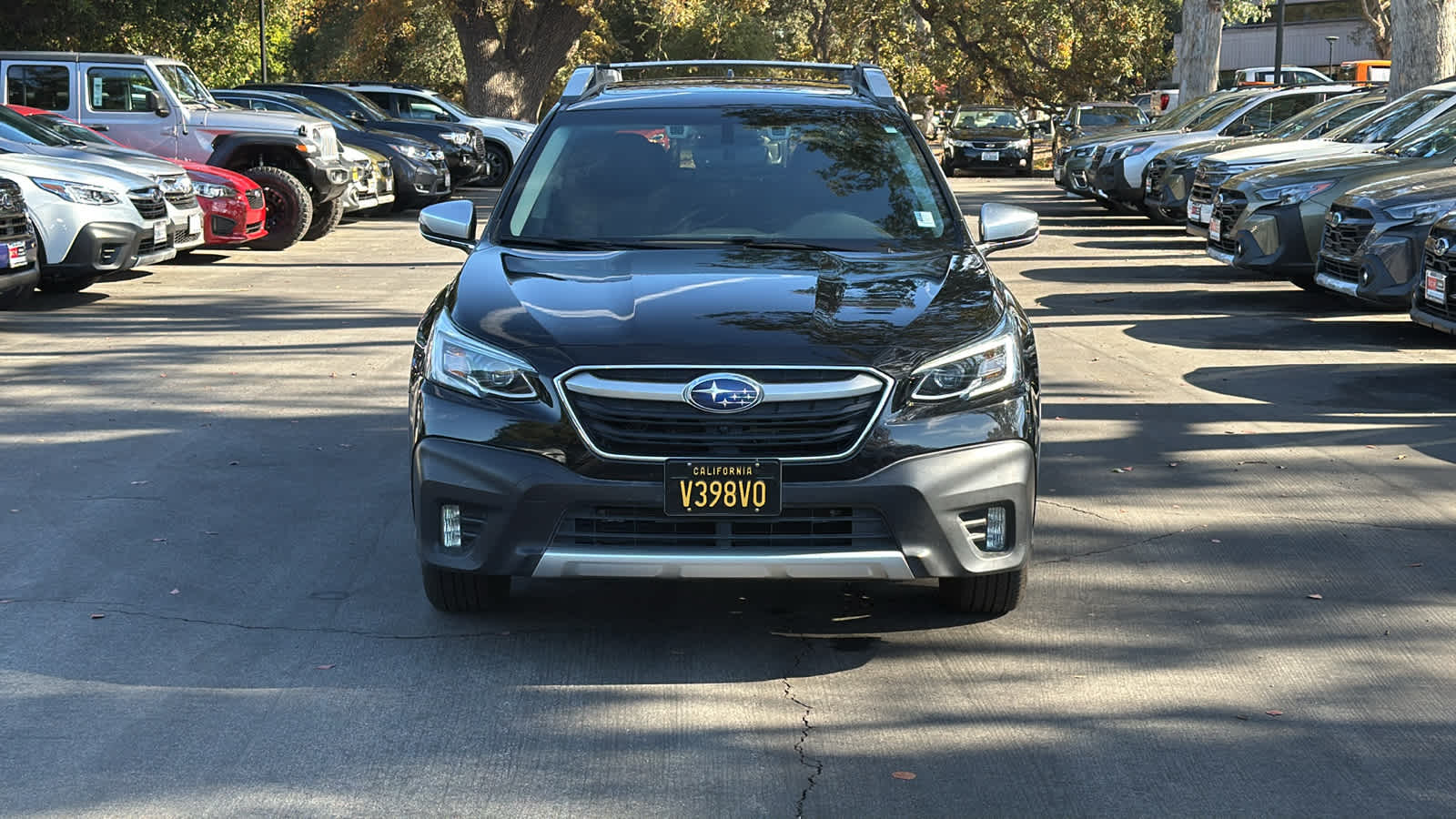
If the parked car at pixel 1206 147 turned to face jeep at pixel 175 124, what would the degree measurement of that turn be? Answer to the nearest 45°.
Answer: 0° — it already faces it

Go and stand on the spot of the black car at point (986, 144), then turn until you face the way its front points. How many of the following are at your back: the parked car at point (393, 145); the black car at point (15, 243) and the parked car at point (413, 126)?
0

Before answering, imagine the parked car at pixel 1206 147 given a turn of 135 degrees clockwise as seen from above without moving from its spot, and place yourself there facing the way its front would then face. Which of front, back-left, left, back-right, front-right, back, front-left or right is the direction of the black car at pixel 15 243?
back-left

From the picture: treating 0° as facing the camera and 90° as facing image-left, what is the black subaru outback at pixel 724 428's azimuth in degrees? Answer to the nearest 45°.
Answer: approximately 0°

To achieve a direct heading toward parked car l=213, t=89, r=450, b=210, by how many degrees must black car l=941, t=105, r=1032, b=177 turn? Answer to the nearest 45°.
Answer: approximately 45° to its right

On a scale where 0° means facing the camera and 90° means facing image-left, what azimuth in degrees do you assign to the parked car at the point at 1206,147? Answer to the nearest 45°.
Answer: approximately 45°

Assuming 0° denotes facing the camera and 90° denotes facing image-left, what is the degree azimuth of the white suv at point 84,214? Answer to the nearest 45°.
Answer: approximately 315°

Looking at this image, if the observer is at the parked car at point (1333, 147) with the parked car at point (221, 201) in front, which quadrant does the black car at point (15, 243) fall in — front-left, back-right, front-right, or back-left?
front-left

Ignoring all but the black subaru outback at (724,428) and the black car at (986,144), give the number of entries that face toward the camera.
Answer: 2

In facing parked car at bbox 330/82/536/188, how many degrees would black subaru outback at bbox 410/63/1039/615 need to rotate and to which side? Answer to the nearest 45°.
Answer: approximately 180°

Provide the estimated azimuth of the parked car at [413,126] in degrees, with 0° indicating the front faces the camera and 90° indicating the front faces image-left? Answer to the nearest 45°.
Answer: approximately 315°

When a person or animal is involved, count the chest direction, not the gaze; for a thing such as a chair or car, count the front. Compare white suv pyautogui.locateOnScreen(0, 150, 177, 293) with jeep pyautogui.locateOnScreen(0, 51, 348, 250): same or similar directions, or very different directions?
same or similar directions

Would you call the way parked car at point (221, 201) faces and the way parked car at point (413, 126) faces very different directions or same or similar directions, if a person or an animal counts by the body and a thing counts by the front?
same or similar directions

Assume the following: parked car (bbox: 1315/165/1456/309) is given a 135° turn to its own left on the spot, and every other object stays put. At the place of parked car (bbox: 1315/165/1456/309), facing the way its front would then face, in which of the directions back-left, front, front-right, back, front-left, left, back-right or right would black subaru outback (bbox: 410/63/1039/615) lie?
right

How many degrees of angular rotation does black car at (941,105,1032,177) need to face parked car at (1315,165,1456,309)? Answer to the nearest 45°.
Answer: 0° — it already faces it

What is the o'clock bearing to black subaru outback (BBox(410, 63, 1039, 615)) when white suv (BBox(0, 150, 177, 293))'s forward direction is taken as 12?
The black subaru outback is roughly at 1 o'clock from the white suv.

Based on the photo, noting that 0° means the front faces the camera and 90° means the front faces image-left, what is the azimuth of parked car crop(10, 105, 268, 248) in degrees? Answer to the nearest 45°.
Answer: approximately 315°

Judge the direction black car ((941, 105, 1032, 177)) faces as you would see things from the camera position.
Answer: facing the viewer

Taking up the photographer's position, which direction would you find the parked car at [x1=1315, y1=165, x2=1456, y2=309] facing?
facing the viewer and to the left of the viewer

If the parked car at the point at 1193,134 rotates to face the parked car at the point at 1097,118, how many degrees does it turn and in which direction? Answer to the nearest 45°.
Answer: approximately 135° to its right
